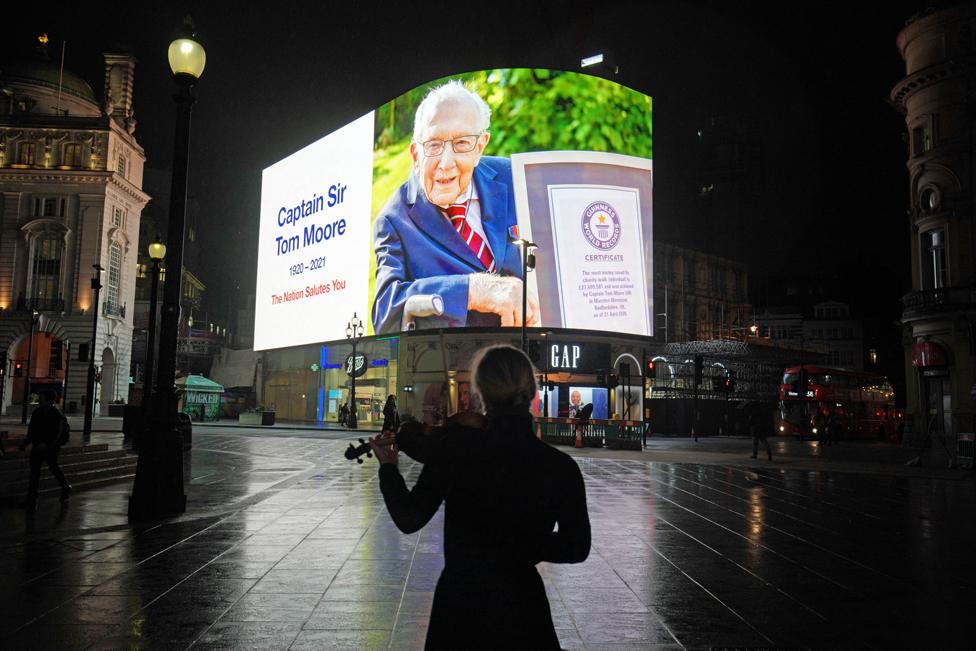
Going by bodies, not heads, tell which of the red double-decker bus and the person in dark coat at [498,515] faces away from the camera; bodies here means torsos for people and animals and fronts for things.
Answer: the person in dark coat

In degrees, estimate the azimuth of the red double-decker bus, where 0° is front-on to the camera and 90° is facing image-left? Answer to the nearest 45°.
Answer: approximately 45°

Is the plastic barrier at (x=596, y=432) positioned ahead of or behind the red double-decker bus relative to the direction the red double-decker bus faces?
ahead

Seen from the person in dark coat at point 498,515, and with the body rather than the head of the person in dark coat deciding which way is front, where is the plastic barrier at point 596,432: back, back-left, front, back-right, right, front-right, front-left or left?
front

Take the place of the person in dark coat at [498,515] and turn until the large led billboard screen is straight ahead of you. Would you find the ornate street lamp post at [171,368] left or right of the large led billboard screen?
left

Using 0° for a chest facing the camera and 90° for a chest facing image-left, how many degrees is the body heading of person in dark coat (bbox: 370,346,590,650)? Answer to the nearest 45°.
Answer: approximately 180°

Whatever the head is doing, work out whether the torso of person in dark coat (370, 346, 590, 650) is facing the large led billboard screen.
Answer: yes

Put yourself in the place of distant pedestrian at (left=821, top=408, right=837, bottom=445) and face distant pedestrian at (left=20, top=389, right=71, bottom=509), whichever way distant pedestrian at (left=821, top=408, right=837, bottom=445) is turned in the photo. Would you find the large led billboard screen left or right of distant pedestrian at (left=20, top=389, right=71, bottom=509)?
right

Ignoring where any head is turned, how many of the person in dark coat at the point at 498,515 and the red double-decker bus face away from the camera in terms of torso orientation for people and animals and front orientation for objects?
1

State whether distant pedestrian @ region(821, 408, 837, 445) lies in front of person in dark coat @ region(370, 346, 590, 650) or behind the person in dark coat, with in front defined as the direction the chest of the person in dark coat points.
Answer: in front

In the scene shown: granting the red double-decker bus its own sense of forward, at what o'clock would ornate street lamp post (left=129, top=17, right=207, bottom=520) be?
The ornate street lamp post is roughly at 11 o'clock from the red double-decker bus.

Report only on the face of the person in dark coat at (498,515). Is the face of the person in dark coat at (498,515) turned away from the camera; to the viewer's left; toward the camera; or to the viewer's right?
away from the camera

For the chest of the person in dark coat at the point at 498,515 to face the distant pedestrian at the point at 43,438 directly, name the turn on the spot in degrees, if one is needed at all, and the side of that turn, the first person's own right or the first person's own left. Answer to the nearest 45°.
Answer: approximately 45° to the first person's own left

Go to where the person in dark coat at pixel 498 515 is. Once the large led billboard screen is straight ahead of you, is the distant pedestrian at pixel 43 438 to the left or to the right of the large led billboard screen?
left

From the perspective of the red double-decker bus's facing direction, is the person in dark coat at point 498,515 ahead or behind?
ahead

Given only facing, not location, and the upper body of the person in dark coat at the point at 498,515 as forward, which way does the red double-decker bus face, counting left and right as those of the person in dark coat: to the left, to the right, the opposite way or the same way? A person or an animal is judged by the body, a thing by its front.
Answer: to the left

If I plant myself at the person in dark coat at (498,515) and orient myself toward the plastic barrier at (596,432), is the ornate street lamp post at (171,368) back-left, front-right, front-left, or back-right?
front-left
